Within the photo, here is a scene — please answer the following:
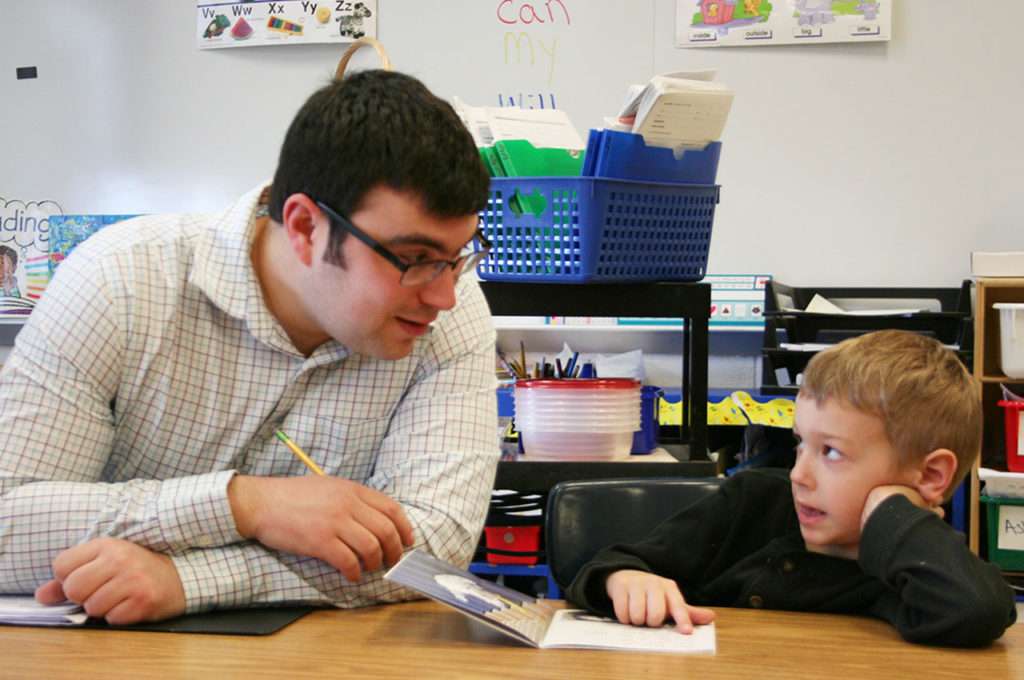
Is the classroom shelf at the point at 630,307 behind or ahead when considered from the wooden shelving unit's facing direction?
ahead

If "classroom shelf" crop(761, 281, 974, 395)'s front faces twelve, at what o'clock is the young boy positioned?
The young boy is roughly at 12 o'clock from the classroom shelf.

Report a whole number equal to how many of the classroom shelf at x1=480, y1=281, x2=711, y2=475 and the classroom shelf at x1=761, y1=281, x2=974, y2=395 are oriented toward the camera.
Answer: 2

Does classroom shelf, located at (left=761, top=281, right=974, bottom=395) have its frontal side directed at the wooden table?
yes

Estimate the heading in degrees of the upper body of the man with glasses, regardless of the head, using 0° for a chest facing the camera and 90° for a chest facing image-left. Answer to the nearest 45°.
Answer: approximately 315°

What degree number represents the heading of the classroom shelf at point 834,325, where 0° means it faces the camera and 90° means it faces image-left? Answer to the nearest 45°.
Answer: approximately 0°

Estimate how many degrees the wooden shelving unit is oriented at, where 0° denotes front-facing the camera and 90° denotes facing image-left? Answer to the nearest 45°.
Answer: approximately 0°

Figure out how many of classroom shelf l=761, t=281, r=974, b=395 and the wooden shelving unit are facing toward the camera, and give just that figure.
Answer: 2

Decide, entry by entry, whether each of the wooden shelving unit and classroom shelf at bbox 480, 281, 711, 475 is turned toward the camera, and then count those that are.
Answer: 2

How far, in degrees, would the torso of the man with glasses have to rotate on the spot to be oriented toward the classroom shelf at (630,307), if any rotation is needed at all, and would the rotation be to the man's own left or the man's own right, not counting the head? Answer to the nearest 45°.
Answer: approximately 90° to the man's own left

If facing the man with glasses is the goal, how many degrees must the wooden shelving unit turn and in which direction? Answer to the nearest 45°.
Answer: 0° — it already faces them

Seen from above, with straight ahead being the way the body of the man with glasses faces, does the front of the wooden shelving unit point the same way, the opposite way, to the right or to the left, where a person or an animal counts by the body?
to the right

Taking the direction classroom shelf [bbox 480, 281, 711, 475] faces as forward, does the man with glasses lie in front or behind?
in front

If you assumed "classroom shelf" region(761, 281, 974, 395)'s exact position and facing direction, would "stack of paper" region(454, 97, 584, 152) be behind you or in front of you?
in front
